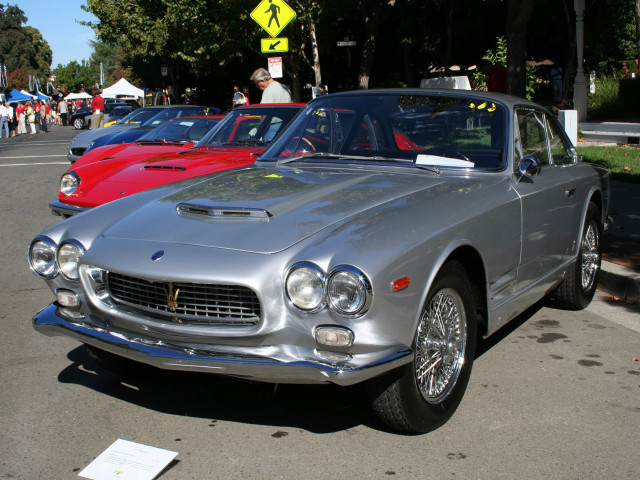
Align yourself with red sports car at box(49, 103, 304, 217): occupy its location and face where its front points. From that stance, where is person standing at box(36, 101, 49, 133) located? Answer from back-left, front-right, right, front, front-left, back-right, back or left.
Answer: back-right

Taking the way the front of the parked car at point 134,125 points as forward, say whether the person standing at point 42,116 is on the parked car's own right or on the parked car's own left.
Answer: on the parked car's own right

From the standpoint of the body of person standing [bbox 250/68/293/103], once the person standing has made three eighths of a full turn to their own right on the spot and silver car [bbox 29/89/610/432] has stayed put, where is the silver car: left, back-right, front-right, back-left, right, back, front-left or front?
back-right

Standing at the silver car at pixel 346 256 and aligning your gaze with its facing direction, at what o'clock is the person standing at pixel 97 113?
The person standing is roughly at 4 o'clock from the silver car.

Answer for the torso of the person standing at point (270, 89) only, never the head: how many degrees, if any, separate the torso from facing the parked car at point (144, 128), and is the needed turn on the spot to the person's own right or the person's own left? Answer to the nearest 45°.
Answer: approximately 45° to the person's own right

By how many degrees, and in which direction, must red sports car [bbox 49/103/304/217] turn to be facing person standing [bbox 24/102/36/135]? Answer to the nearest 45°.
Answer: approximately 135° to its right

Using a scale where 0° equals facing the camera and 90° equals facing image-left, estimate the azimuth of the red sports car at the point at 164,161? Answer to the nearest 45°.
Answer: approximately 45°

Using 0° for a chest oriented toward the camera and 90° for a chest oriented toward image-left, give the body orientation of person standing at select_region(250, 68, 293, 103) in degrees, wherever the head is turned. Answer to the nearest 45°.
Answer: approximately 90°

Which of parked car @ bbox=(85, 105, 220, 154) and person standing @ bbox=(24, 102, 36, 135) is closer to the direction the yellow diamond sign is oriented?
the parked car

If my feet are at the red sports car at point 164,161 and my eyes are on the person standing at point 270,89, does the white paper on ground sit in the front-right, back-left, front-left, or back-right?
back-right

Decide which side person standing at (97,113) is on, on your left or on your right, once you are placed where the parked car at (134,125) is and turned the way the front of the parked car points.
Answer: on your right

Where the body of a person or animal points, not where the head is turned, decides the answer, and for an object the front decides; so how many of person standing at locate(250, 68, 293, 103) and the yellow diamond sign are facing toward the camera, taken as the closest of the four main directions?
1
